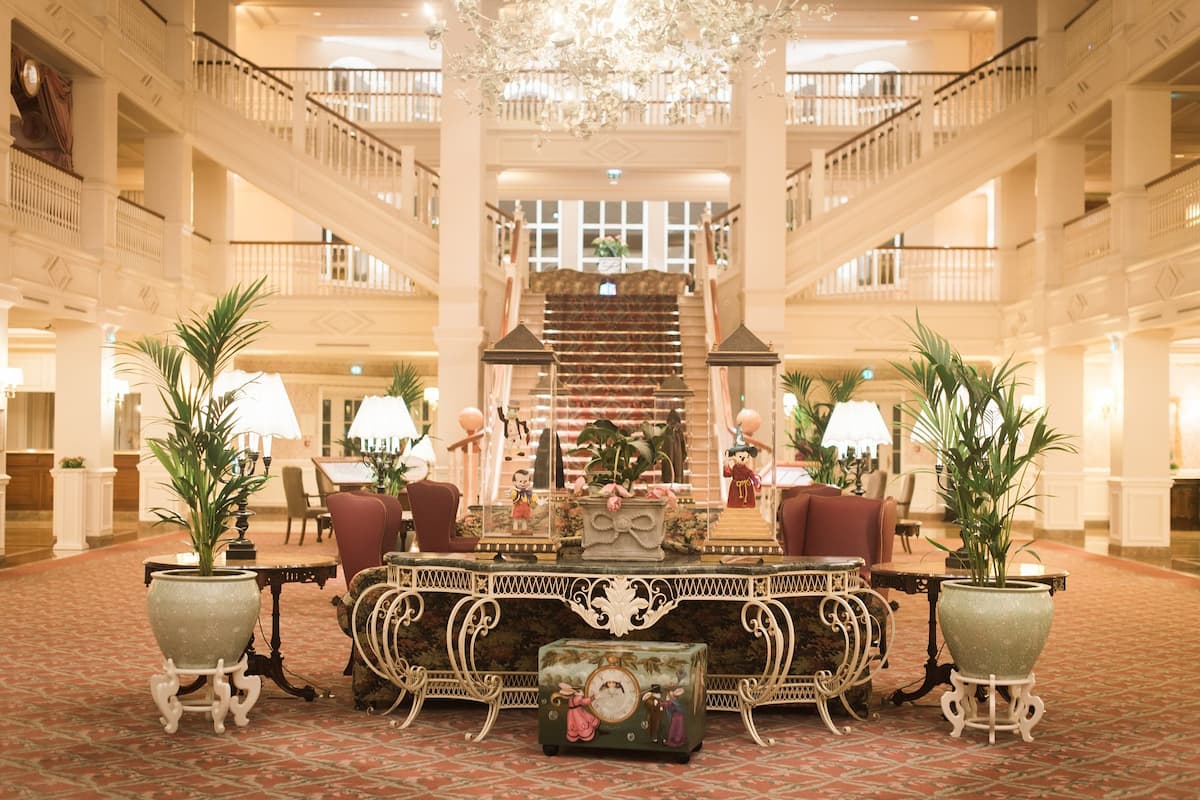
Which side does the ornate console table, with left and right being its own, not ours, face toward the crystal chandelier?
back

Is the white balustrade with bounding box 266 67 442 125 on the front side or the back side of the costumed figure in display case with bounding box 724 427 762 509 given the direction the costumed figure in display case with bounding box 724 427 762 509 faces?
on the back side

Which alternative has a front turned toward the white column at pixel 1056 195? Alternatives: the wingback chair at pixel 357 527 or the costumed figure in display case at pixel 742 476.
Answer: the wingback chair

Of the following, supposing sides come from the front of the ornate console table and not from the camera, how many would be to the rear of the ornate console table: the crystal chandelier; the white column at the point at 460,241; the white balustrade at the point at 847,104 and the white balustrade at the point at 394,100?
4

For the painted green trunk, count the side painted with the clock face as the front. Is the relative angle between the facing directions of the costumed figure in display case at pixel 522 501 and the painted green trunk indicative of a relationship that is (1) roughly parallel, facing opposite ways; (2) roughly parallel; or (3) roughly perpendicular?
roughly parallel

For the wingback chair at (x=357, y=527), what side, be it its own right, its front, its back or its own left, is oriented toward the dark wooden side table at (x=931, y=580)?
right

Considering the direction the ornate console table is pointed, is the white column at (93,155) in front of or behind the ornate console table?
behind

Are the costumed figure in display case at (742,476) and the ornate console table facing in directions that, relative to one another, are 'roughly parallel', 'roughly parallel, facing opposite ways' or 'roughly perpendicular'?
roughly parallel

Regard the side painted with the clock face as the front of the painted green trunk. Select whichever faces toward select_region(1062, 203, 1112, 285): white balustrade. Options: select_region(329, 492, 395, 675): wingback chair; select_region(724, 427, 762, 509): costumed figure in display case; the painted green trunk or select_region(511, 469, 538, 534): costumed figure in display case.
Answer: the wingback chair

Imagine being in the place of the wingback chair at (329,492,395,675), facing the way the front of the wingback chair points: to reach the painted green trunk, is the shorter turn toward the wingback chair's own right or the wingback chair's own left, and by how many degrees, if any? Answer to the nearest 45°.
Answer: approximately 90° to the wingback chair's own right

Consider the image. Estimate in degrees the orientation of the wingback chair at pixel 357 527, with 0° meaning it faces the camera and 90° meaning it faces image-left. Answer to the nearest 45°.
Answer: approximately 225°

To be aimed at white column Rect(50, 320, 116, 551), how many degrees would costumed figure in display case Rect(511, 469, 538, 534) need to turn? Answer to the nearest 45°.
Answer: approximately 135° to its right

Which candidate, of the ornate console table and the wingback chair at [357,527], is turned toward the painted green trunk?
the ornate console table

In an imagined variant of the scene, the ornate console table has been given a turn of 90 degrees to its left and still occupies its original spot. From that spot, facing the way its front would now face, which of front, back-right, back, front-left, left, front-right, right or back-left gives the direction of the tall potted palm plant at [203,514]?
back

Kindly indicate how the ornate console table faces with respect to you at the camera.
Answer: facing the viewer

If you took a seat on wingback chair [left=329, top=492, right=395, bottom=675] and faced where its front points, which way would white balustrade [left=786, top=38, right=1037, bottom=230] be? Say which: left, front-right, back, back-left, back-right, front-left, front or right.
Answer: front

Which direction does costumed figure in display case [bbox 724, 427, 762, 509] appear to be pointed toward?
toward the camera

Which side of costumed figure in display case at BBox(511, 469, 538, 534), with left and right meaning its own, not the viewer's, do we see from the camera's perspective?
front
